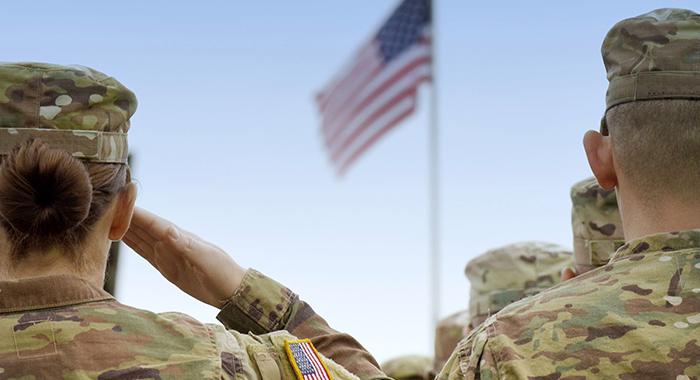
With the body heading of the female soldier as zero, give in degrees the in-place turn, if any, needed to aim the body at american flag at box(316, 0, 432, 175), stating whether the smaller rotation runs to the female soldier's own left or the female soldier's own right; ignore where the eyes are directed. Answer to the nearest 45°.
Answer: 0° — they already face it

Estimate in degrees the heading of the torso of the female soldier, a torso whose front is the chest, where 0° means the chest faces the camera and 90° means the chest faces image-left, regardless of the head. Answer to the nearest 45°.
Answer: approximately 180°

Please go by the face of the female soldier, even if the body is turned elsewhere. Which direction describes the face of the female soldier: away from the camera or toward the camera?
away from the camera
